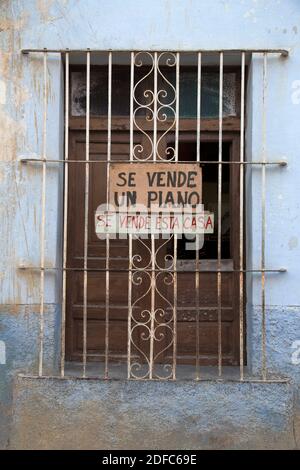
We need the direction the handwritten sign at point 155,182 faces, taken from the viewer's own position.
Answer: facing the viewer
